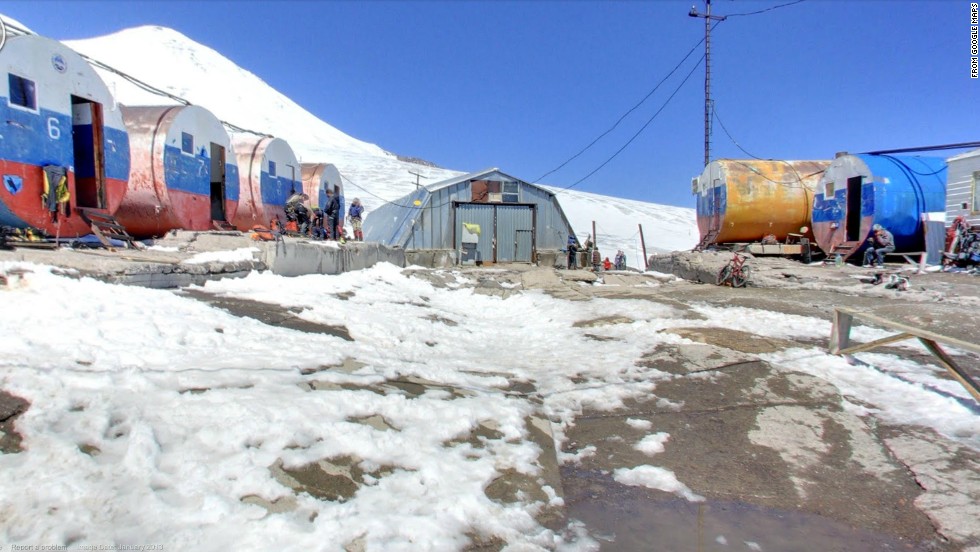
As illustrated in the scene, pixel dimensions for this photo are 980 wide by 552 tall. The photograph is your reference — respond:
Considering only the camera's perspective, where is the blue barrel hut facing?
facing the viewer and to the left of the viewer

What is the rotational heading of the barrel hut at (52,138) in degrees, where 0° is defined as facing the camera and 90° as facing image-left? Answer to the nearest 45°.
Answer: approximately 315°

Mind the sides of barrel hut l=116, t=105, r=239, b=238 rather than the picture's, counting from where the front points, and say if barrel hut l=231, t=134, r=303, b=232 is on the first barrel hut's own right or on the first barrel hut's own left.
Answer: on the first barrel hut's own left

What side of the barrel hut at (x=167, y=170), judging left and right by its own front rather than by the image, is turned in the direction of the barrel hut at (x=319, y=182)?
left

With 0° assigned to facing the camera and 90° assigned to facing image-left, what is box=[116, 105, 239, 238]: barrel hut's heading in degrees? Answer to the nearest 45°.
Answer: approximately 315°

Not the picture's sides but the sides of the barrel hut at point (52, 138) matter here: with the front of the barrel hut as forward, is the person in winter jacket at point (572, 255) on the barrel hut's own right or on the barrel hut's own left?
on the barrel hut's own left

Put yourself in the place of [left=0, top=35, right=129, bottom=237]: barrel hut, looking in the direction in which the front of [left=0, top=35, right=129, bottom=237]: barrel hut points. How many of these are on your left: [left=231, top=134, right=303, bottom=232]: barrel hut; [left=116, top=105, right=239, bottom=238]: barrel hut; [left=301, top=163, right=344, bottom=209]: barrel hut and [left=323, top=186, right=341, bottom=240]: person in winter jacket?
4

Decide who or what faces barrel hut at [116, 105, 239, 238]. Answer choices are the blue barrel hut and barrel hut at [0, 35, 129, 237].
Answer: the blue barrel hut

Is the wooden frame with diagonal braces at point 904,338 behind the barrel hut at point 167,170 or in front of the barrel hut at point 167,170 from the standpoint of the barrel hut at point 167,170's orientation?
in front

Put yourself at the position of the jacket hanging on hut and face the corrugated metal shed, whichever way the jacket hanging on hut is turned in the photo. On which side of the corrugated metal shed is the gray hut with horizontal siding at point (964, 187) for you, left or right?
right

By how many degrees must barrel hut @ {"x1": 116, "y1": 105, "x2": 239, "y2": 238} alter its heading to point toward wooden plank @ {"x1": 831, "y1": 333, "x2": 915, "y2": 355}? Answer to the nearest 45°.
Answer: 0° — it already faces it

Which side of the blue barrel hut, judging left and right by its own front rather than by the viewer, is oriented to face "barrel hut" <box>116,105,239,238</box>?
front

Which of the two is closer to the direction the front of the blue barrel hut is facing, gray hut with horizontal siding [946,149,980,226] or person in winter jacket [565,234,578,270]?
the person in winter jacket

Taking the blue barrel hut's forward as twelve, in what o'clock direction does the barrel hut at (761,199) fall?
The barrel hut is roughly at 2 o'clock from the blue barrel hut.
